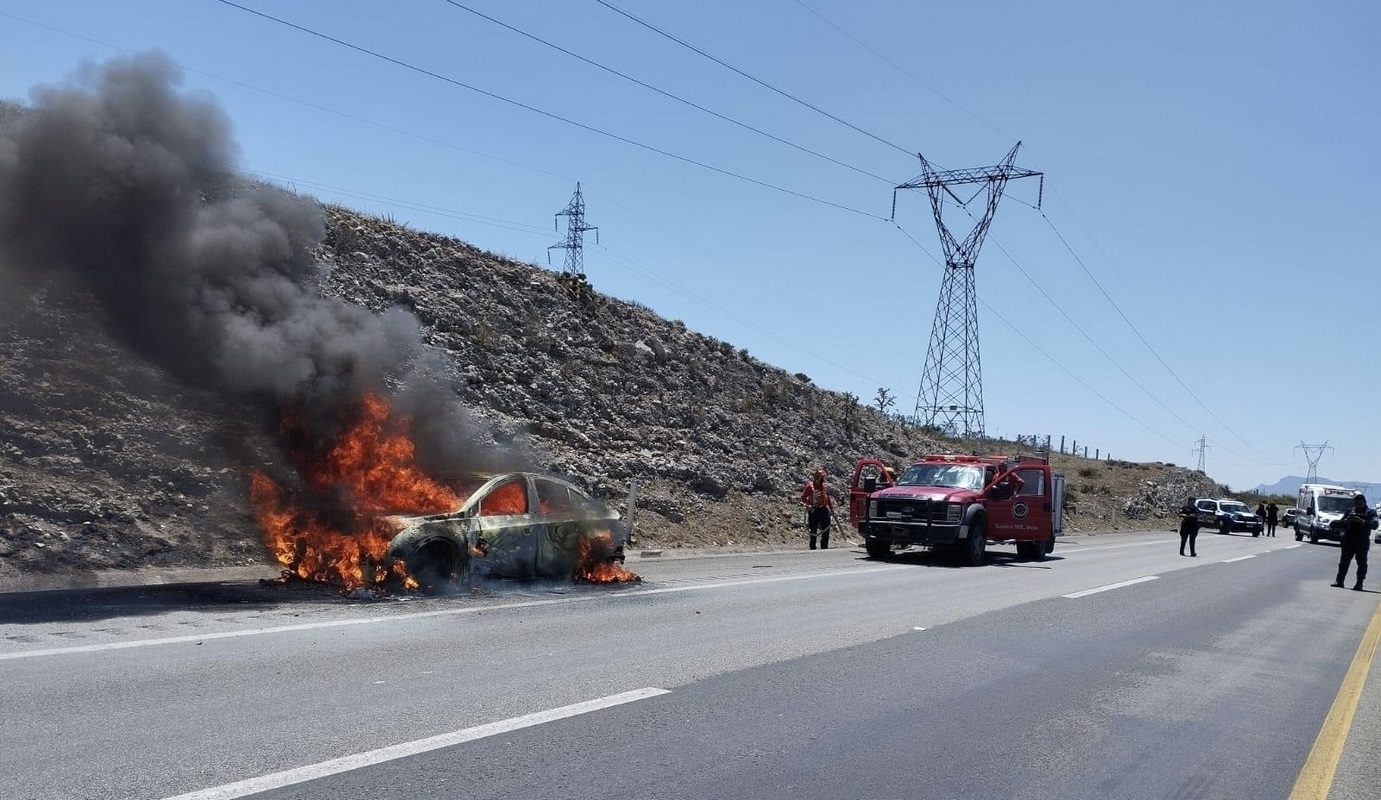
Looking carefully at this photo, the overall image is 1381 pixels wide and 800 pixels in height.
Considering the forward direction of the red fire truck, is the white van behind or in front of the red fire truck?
behind

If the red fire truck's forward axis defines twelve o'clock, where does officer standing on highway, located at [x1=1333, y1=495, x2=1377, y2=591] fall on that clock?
The officer standing on highway is roughly at 8 o'clock from the red fire truck.

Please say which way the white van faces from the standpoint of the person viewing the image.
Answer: facing the viewer and to the right of the viewer

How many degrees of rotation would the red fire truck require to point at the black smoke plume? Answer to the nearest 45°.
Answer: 0° — it already faces it

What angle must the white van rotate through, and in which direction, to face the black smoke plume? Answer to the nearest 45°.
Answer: approximately 45° to its right

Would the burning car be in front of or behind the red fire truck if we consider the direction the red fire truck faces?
in front

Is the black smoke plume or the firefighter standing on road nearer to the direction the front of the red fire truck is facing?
the black smoke plume

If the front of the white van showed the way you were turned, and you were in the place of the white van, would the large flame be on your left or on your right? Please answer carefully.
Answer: on your right

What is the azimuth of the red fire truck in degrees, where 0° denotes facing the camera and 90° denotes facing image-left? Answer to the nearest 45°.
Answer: approximately 45°

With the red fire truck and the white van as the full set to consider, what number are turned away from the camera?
0
